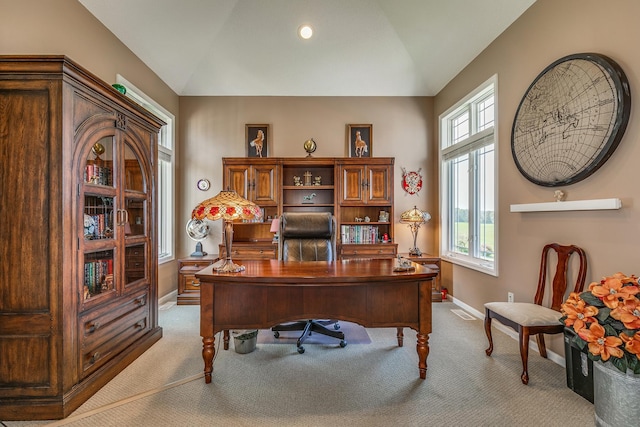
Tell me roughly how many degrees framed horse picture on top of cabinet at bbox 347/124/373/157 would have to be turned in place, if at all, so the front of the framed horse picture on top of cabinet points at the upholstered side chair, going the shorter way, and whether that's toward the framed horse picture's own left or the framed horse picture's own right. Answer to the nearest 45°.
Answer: approximately 45° to the framed horse picture's own left

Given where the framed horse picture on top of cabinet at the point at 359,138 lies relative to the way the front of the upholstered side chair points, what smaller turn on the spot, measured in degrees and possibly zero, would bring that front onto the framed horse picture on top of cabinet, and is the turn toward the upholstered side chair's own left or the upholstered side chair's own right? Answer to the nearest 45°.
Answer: approximately 90° to the upholstered side chair's own right

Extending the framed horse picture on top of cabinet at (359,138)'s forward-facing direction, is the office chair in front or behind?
in front

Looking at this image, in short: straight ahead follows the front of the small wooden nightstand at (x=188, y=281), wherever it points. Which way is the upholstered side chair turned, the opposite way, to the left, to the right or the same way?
to the right

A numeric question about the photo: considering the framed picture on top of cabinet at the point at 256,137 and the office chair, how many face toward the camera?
2

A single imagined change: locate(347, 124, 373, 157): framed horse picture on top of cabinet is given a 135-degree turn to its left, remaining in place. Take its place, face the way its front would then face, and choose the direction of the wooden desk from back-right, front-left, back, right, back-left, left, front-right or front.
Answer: back-right

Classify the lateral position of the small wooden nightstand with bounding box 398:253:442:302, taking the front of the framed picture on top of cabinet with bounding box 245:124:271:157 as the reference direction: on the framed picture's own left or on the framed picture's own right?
on the framed picture's own left

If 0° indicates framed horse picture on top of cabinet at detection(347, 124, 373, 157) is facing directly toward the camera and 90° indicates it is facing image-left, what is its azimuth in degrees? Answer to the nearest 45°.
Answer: approximately 0°

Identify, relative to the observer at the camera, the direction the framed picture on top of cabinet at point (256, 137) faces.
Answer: facing the viewer

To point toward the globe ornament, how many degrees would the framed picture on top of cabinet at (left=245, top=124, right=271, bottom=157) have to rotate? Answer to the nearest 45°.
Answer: approximately 90° to its left

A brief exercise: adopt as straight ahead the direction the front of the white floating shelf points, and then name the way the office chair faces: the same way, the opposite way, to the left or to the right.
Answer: to the left

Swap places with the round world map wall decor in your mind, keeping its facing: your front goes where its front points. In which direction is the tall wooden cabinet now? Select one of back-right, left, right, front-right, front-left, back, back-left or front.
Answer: front

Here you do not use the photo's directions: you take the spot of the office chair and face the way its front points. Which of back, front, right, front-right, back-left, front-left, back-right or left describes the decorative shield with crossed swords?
back-left

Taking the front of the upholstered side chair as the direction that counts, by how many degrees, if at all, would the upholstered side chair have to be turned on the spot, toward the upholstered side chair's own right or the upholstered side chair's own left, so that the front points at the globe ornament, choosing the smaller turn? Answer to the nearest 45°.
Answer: approximately 45° to the upholstered side chair's own right

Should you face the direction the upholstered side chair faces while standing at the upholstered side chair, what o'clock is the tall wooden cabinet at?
The tall wooden cabinet is roughly at 12 o'clock from the upholstered side chair.

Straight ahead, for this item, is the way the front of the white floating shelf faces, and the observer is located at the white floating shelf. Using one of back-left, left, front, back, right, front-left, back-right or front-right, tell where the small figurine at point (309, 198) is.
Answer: front-right

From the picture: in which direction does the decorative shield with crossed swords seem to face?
toward the camera

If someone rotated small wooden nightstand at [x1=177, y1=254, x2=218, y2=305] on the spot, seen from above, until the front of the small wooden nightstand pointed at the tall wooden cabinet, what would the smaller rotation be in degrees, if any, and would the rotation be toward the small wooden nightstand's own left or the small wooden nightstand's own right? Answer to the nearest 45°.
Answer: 0° — it already faces it
